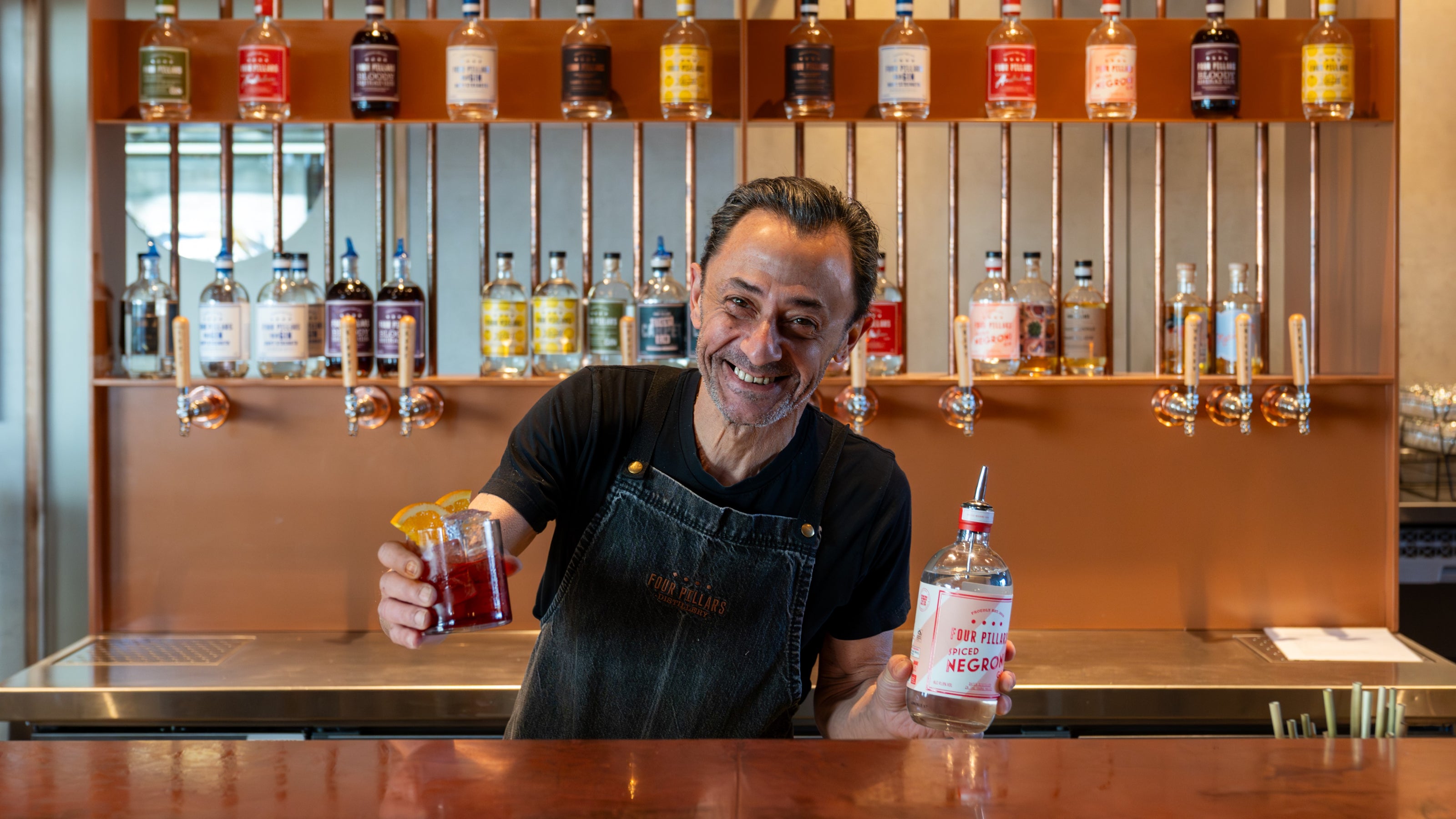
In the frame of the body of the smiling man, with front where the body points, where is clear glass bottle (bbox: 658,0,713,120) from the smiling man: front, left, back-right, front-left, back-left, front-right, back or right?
back

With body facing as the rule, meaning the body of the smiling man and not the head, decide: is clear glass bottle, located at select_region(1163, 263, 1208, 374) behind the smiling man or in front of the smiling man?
behind

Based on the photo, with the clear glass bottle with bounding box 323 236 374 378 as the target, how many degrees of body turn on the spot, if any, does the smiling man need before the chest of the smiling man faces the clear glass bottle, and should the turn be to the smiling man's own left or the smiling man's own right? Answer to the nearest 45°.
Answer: approximately 135° to the smiling man's own right

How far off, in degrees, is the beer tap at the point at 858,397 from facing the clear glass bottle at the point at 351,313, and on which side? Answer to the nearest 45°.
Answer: approximately 90° to its right

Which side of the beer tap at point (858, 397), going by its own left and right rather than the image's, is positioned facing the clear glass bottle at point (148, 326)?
right

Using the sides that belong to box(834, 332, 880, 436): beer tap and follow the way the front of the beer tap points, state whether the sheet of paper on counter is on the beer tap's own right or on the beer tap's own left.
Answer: on the beer tap's own left

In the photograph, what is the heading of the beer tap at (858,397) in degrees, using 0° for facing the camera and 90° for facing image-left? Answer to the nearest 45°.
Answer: approximately 0°

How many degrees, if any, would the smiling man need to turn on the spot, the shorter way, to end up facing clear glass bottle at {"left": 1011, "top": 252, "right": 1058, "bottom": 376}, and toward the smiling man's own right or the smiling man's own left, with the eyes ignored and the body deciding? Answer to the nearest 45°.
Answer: approximately 135° to the smiling man's own left

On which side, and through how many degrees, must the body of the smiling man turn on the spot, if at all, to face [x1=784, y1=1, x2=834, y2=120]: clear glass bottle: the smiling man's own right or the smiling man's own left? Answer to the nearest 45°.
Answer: approximately 180°

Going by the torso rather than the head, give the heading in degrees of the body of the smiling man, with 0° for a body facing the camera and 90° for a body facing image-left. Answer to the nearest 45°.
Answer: approximately 0°

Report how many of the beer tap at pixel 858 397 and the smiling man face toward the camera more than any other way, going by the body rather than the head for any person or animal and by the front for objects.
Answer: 2
